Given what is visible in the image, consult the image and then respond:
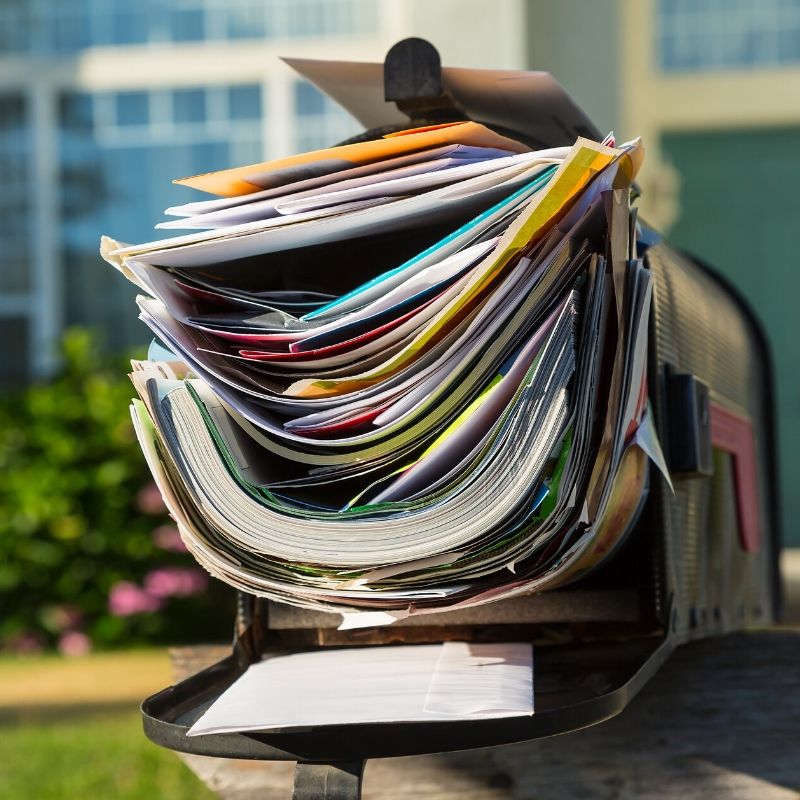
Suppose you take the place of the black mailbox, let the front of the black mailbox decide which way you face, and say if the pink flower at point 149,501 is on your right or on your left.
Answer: on your right

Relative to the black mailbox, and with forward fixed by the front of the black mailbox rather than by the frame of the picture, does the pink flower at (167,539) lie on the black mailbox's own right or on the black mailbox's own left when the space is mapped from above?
on the black mailbox's own right

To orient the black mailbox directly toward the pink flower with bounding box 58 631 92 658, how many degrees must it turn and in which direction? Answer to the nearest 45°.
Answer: approximately 90° to its right

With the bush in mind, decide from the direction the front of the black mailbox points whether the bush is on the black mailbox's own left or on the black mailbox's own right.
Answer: on the black mailbox's own right

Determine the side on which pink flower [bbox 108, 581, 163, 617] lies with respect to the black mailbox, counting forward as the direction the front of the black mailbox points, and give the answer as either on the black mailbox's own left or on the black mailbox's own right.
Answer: on the black mailbox's own right

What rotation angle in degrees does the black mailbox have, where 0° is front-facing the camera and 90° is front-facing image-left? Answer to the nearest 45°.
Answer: approximately 45°
